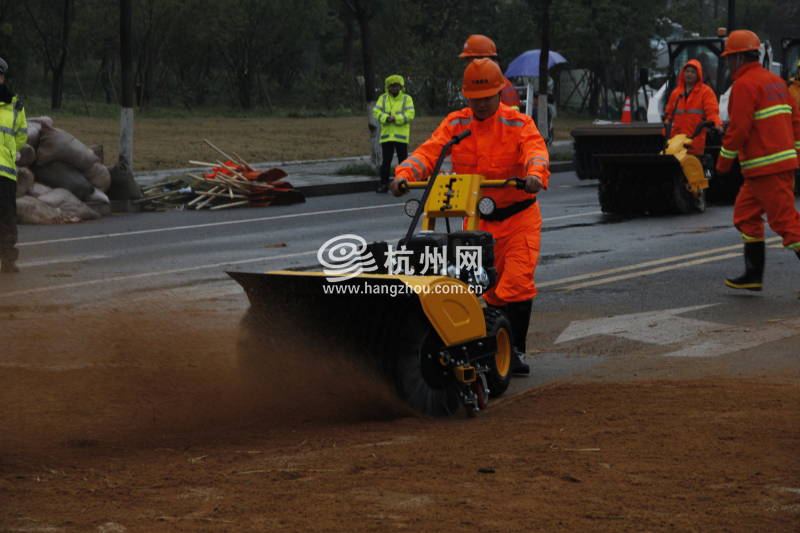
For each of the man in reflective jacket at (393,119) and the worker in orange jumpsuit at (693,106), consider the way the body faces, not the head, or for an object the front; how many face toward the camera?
2

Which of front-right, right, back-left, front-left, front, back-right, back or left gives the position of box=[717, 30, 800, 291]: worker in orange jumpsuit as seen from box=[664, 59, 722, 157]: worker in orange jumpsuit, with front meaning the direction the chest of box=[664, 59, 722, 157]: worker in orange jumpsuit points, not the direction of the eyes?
front

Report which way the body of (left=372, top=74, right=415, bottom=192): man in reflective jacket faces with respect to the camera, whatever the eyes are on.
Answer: toward the camera

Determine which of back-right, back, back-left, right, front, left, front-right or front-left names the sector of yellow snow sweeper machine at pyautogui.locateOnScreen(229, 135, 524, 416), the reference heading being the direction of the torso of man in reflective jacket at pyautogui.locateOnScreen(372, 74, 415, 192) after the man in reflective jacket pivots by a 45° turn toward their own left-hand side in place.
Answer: front-right

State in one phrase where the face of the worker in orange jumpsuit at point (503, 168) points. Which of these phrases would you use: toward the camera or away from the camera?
toward the camera

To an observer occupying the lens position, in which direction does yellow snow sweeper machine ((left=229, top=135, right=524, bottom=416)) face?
facing the viewer and to the left of the viewer

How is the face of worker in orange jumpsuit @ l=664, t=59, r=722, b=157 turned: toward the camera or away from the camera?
toward the camera

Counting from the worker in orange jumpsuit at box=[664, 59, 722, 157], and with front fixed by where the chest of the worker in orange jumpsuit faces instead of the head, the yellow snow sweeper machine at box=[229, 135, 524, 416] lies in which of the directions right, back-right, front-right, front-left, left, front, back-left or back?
front

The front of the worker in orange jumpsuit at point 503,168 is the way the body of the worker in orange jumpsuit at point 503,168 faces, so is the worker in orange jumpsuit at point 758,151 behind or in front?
behind

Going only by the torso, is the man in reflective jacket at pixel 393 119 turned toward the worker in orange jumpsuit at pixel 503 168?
yes

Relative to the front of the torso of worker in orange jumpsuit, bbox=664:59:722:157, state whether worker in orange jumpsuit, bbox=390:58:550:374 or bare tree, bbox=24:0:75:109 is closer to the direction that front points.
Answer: the worker in orange jumpsuit

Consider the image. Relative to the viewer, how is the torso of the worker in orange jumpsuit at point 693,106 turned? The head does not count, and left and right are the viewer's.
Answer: facing the viewer

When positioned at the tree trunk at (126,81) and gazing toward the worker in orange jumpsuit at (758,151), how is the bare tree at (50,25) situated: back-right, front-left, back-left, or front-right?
back-left

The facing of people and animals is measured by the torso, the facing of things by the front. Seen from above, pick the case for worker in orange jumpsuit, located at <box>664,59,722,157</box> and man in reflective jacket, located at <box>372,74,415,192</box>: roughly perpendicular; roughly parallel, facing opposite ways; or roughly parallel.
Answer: roughly parallel

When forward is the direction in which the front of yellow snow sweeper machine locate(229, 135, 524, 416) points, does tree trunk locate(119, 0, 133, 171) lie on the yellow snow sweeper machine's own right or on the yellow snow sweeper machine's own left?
on the yellow snow sweeper machine's own right

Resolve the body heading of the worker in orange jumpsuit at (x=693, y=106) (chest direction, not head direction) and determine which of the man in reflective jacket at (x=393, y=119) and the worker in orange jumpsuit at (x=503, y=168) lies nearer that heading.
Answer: the worker in orange jumpsuit

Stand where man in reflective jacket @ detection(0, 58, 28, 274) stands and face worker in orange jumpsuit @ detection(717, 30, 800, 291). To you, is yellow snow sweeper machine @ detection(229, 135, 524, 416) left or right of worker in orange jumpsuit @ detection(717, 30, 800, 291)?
right
